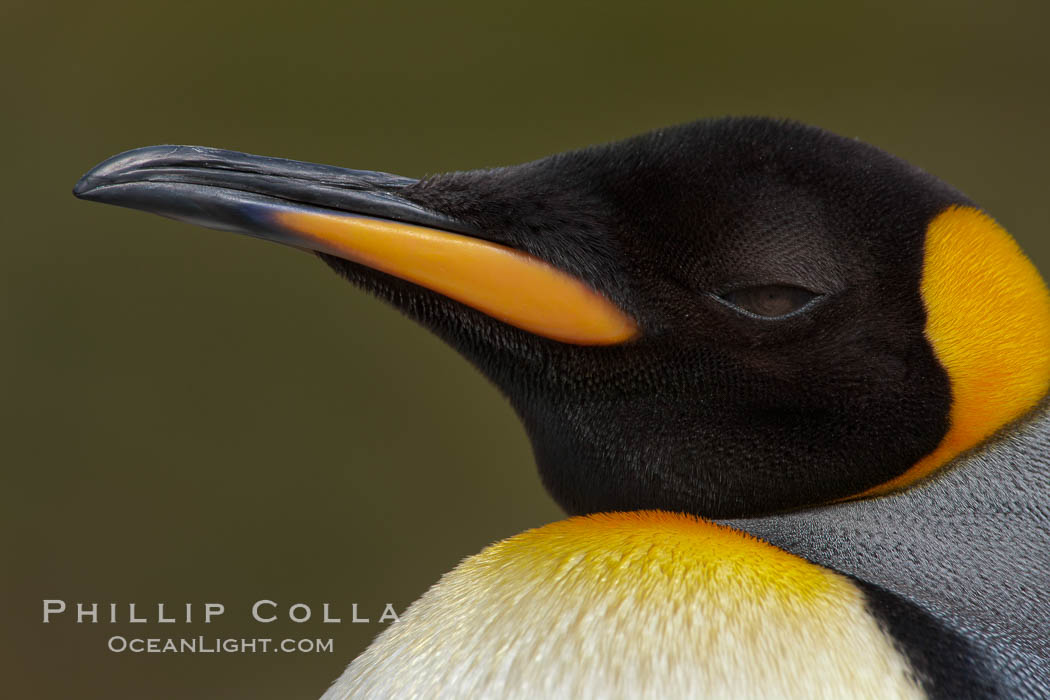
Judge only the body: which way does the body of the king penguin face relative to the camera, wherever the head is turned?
to the viewer's left
